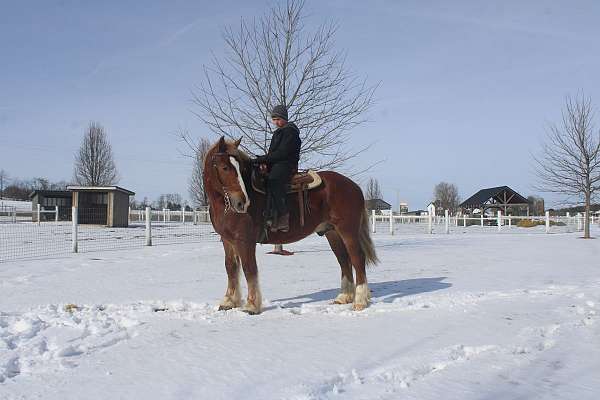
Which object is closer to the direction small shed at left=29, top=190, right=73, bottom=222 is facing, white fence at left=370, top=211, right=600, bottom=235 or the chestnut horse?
the chestnut horse

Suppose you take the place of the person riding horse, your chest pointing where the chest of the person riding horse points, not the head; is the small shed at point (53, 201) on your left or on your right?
on your right

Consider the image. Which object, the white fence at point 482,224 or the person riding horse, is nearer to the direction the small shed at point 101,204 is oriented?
the person riding horse

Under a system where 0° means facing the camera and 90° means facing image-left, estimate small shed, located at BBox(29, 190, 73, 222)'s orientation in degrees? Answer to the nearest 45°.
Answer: approximately 0°

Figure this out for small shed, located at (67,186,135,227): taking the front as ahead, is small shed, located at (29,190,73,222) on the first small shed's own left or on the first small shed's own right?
on the first small shed's own right

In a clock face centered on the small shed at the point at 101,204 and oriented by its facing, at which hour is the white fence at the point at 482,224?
The white fence is roughly at 8 o'clock from the small shed.

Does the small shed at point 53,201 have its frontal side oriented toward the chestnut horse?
yes

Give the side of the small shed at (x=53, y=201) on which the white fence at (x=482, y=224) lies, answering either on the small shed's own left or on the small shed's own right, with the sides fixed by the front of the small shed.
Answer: on the small shed's own left

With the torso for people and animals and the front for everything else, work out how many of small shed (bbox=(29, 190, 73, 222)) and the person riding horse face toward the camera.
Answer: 1

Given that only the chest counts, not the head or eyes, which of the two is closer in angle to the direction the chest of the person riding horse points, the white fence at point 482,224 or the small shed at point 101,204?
the small shed

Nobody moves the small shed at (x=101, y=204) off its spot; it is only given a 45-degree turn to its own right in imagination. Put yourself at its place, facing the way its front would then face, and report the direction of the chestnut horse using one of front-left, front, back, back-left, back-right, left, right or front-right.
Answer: left

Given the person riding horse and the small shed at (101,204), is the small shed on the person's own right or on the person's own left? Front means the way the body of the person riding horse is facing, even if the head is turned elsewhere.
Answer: on the person's own right

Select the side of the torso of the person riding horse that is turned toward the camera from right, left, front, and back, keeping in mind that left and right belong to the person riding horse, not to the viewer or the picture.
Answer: left

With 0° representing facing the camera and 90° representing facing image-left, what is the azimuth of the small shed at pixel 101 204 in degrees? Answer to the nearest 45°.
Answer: approximately 45°

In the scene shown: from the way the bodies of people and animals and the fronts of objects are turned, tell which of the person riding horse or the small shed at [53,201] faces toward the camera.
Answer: the small shed

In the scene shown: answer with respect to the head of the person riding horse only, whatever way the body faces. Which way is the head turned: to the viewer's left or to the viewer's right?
to the viewer's left
